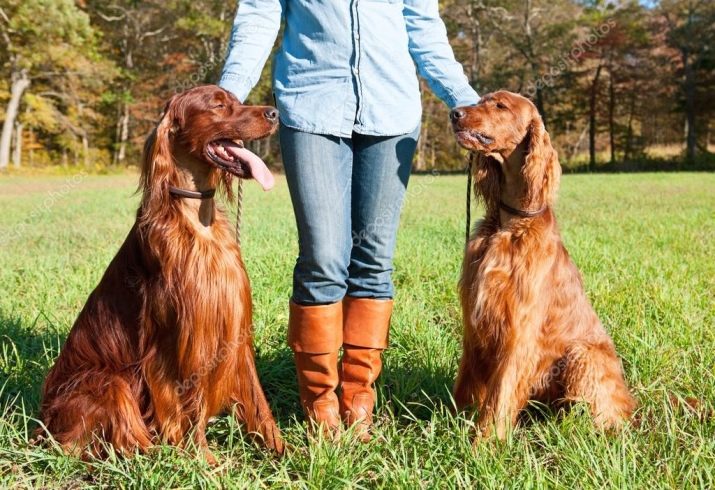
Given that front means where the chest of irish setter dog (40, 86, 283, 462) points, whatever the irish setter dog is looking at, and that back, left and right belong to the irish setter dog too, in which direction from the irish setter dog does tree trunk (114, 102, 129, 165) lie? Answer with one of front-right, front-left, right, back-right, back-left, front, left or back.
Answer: back-left

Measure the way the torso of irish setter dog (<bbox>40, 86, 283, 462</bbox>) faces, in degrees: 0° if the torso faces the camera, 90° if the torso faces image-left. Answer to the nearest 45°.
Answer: approximately 315°

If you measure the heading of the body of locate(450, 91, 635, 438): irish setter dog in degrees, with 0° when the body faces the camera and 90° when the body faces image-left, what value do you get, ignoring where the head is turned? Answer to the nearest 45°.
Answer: approximately 45°

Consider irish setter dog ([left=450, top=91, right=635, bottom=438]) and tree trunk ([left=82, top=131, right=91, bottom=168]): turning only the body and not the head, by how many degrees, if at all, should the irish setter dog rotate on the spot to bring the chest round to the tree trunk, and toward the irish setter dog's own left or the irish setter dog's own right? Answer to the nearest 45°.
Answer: approximately 90° to the irish setter dog's own right

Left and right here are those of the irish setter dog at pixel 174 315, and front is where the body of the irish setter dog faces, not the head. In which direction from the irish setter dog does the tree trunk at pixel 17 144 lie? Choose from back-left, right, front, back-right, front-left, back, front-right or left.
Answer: back-left

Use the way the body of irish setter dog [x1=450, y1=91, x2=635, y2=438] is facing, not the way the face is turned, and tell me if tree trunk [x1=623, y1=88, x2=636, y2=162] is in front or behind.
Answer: behind
